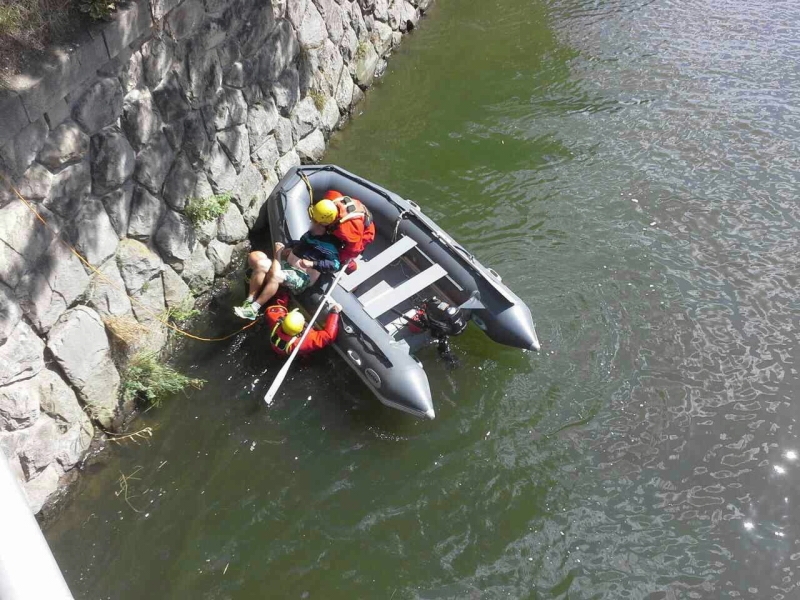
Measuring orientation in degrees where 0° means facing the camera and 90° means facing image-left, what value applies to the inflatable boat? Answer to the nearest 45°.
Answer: approximately 135°

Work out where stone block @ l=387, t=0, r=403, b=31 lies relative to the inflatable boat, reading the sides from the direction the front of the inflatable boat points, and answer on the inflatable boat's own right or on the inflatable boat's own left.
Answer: on the inflatable boat's own right

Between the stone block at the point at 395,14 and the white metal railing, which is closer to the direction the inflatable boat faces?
the stone block

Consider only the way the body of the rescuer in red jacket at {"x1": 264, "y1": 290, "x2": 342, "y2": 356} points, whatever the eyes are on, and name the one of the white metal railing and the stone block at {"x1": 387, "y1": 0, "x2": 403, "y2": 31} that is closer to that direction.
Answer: the stone block

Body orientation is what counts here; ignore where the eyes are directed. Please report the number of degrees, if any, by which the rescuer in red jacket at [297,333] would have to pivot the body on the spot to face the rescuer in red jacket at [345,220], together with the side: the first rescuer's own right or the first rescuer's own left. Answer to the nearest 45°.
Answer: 0° — they already face them

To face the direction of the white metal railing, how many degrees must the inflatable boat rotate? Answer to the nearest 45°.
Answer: approximately 135° to its left
